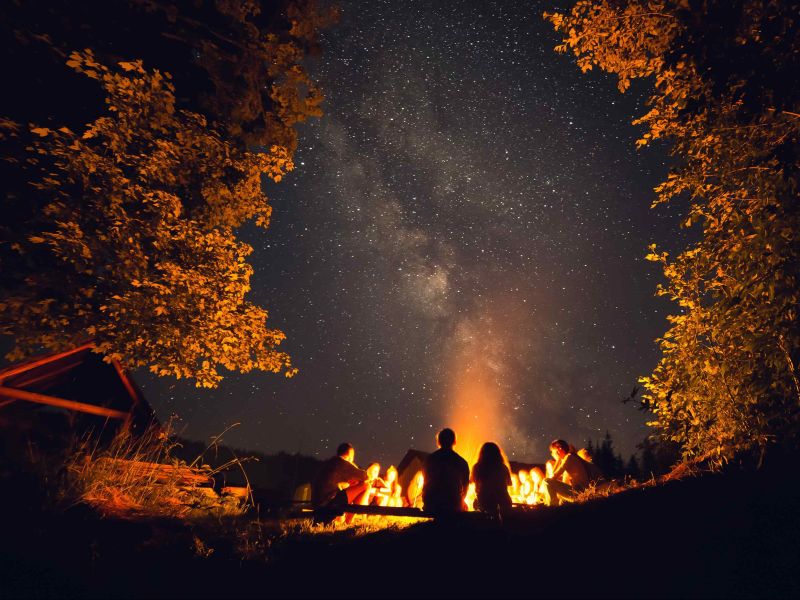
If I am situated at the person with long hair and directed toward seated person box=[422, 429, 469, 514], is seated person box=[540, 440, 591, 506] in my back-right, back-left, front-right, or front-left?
back-right

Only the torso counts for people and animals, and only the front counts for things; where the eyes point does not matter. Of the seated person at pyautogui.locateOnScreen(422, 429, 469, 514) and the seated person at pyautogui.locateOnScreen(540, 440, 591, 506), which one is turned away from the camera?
the seated person at pyautogui.locateOnScreen(422, 429, 469, 514)

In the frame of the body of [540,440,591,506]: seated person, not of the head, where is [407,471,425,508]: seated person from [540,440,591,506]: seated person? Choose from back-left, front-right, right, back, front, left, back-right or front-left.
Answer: front

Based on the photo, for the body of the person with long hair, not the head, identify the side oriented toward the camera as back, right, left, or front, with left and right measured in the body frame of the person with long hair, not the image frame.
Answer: back

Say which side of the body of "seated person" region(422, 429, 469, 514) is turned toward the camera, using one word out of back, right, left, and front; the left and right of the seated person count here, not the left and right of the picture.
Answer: back

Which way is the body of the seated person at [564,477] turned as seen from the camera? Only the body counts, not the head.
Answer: to the viewer's left

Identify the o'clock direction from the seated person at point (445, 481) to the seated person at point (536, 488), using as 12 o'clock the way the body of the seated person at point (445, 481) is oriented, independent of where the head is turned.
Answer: the seated person at point (536, 488) is roughly at 1 o'clock from the seated person at point (445, 481).

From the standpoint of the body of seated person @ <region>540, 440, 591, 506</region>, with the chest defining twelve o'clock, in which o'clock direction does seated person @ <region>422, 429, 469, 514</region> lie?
seated person @ <region>422, 429, 469, 514</region> is roughly at 10 o'clock from seated person @ <region>540, 440, 591, 506</region>.

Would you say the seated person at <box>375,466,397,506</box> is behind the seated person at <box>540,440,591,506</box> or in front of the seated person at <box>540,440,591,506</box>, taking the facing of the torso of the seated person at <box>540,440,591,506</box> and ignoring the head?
in front

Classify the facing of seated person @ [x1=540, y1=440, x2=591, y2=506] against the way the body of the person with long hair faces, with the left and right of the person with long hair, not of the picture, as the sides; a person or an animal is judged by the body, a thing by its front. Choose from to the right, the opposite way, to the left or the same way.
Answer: to the left

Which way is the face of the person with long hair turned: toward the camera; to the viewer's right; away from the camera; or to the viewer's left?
away from the camera

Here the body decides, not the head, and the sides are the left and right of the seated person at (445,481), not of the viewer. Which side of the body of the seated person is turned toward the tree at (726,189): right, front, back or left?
right

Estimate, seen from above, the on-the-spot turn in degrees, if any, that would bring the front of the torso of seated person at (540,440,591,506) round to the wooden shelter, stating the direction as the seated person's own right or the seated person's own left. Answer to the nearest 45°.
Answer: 0° — they already face it

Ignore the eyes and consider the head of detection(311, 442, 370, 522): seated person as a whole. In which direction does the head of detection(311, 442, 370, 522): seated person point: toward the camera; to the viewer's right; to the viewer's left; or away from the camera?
to the viewer's right

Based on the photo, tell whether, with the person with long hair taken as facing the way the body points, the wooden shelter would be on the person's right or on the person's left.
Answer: on the person's left

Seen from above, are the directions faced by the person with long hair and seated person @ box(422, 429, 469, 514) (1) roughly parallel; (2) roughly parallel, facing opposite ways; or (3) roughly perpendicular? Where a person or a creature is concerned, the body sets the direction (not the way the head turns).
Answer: roughly parallel

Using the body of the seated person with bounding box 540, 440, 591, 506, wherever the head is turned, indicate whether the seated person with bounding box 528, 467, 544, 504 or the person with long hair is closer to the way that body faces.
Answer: the seated person

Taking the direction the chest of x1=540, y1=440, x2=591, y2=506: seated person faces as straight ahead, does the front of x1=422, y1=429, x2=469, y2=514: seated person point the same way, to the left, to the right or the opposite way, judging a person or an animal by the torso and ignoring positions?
to the right

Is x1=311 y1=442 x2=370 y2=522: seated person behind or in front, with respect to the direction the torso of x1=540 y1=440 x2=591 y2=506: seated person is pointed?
in front

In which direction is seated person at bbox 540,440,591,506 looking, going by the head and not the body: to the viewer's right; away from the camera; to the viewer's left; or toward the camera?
to the viewer's left

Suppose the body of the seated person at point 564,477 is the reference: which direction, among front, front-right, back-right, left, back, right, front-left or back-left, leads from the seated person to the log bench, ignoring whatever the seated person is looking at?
front-left
